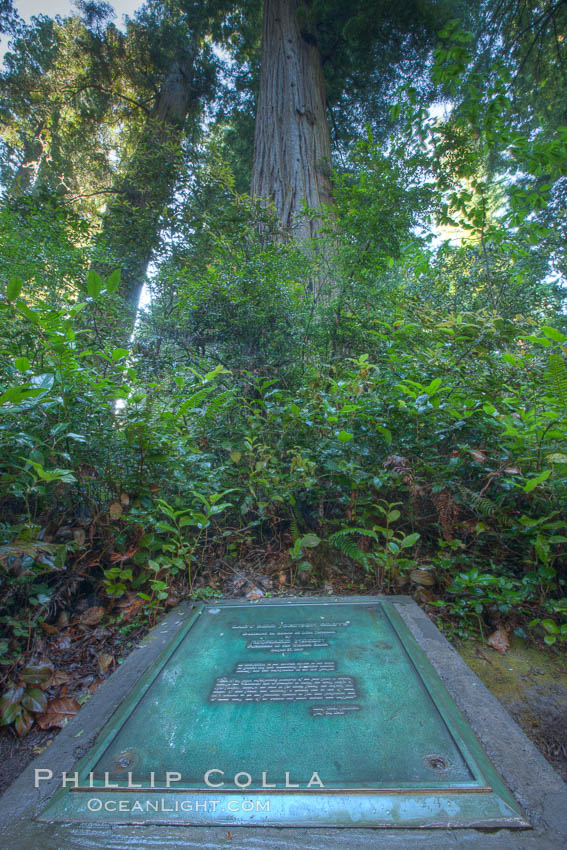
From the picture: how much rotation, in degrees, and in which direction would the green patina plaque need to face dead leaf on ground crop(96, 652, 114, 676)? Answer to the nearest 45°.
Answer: approximately 135° to its right

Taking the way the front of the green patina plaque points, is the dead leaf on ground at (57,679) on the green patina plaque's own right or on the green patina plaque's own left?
on the green patina plaque's own right

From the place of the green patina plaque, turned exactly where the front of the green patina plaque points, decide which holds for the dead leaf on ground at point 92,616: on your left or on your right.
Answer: on your right

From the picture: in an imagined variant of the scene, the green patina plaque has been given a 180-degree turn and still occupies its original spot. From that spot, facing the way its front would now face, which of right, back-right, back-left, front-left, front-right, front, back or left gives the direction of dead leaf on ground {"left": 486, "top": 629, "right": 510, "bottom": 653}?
front-right

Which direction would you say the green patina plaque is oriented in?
toward the camera

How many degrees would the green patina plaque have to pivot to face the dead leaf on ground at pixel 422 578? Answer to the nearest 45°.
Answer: approximately 135° to its left

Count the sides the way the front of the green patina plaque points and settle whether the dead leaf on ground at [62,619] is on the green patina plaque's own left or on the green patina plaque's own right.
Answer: on the green patina plaque's own right

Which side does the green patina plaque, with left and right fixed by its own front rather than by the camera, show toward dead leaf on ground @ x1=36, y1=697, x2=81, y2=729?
right

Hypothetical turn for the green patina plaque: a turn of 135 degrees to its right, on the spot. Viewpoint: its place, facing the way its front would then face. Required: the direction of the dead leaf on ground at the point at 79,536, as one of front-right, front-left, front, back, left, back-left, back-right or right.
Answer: front

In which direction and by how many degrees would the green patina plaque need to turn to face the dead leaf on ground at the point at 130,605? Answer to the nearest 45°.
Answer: approximately 135° to its right

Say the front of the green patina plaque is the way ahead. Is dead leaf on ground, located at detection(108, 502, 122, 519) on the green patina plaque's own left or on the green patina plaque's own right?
on the green patina plaque's own right

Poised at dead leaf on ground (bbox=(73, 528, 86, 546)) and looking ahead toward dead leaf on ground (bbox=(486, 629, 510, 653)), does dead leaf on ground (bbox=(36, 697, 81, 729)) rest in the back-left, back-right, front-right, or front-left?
front-right
